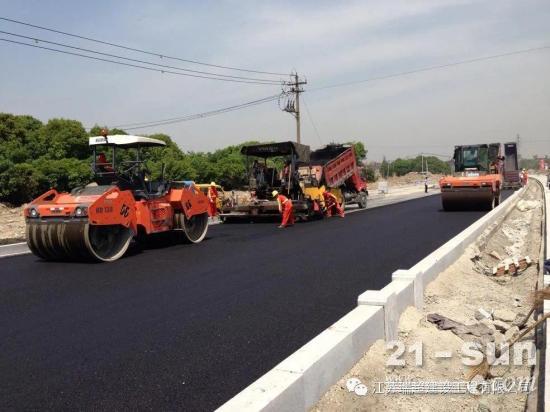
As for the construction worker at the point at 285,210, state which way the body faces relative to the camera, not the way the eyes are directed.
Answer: to the viewer's left

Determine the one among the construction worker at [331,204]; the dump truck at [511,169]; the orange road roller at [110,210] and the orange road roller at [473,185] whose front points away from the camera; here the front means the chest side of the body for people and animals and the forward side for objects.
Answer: the dump truck

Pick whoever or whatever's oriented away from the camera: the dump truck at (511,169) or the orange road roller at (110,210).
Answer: the dump truck

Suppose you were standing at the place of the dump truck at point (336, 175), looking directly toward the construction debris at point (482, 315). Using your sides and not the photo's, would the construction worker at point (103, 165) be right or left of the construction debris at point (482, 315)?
right

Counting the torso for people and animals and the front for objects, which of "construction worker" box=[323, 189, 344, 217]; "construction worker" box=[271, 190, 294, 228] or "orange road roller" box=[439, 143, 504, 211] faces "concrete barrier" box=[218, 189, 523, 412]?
the orange road roller

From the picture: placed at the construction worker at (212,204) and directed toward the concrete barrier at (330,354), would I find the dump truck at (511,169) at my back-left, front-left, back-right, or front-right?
back-left

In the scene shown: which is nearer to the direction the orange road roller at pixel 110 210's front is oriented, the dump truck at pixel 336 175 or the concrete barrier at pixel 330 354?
the concrete barrier

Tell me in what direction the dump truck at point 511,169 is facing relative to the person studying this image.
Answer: facing away from the viewer

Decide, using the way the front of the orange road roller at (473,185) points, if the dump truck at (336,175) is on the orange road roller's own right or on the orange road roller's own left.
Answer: on the orange road roller's own right

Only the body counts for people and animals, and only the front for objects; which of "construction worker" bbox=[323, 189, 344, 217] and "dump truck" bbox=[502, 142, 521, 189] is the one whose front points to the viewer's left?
the construction worker

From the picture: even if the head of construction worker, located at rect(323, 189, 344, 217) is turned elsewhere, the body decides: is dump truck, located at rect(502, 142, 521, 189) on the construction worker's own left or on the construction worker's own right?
on the construction worker's own right

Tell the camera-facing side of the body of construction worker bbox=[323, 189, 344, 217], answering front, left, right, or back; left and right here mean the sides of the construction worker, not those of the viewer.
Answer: left

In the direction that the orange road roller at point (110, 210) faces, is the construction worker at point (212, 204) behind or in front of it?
behind
